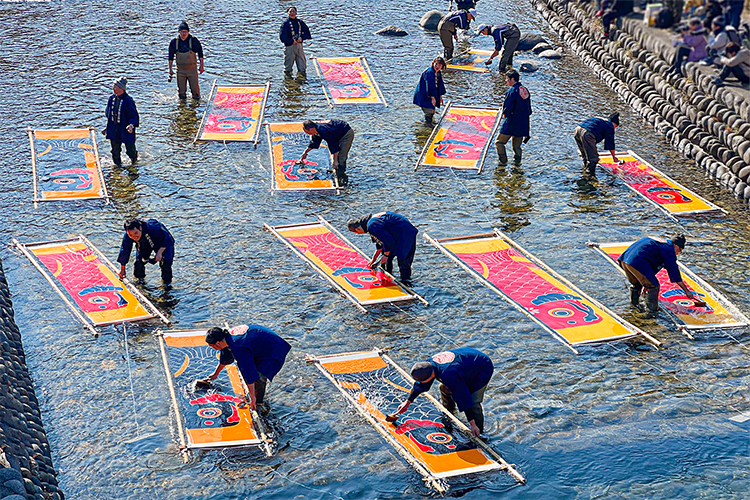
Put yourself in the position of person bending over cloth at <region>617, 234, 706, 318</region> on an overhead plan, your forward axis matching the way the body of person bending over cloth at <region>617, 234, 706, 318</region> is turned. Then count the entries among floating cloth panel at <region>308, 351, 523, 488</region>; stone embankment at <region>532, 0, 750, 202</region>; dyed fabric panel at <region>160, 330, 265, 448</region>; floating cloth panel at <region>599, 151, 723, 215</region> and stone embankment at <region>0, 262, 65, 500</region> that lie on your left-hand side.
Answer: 2

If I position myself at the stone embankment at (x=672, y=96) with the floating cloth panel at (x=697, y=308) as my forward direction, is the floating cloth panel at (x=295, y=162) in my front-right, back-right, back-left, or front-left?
front-right

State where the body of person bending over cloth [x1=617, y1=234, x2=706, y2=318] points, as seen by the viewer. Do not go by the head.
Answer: to the viewer's right

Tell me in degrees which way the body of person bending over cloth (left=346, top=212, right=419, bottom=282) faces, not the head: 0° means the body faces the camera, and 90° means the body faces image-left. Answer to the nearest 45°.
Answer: approximately 90°

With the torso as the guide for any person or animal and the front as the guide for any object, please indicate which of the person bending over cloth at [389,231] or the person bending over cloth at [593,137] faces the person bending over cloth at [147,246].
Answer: the person bending over cloth at [389,231]

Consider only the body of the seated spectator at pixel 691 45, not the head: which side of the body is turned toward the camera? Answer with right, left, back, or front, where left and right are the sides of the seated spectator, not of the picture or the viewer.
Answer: left

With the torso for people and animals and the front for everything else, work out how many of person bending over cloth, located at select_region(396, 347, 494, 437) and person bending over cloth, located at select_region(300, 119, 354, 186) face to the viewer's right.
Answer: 0

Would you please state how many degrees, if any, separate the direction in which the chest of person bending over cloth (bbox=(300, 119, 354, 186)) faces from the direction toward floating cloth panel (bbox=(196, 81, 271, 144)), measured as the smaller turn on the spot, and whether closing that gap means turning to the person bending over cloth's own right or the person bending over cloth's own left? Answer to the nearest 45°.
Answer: approximately 45° to the person bending over cloth's own right

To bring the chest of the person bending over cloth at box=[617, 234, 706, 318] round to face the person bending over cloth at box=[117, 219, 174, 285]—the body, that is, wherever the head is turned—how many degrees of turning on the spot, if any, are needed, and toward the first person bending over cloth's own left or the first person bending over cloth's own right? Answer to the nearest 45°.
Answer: approximately 180°

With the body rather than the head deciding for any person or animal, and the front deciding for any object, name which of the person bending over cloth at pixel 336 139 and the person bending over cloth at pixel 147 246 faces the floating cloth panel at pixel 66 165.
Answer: the person bending over cloth at pixel 336 139

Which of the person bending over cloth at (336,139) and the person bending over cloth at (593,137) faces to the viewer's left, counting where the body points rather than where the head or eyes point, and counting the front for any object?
the person bending over cloth at (336,139)

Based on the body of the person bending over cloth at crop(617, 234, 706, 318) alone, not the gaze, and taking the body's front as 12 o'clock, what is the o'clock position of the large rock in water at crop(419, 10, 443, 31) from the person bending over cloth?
The large rock in water is roughly at 8 o'clock from the person bending over cloth.

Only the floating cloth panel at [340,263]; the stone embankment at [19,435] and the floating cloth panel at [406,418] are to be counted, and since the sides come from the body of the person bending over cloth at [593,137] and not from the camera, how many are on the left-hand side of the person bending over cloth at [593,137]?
0

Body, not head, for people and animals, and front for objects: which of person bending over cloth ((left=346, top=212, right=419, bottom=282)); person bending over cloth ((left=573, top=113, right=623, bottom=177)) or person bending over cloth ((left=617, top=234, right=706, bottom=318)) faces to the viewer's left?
person bending over cloth ((left=346, top=212, right=419, bottom=282))

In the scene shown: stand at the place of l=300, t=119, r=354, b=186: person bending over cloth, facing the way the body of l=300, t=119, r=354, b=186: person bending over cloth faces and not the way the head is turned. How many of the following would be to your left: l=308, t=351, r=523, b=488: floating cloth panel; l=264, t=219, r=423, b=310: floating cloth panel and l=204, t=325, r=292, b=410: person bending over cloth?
3

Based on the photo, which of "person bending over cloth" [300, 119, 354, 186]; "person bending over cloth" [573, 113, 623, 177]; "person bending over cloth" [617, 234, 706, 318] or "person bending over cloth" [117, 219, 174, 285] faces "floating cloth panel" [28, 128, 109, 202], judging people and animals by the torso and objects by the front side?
"person bending over cloth" [300, 119, 354, 186]

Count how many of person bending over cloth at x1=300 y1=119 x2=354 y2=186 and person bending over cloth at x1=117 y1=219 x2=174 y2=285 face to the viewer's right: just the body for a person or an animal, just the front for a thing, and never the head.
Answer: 0

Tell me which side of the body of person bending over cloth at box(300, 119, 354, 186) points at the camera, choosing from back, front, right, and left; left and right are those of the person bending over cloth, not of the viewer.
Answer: left
